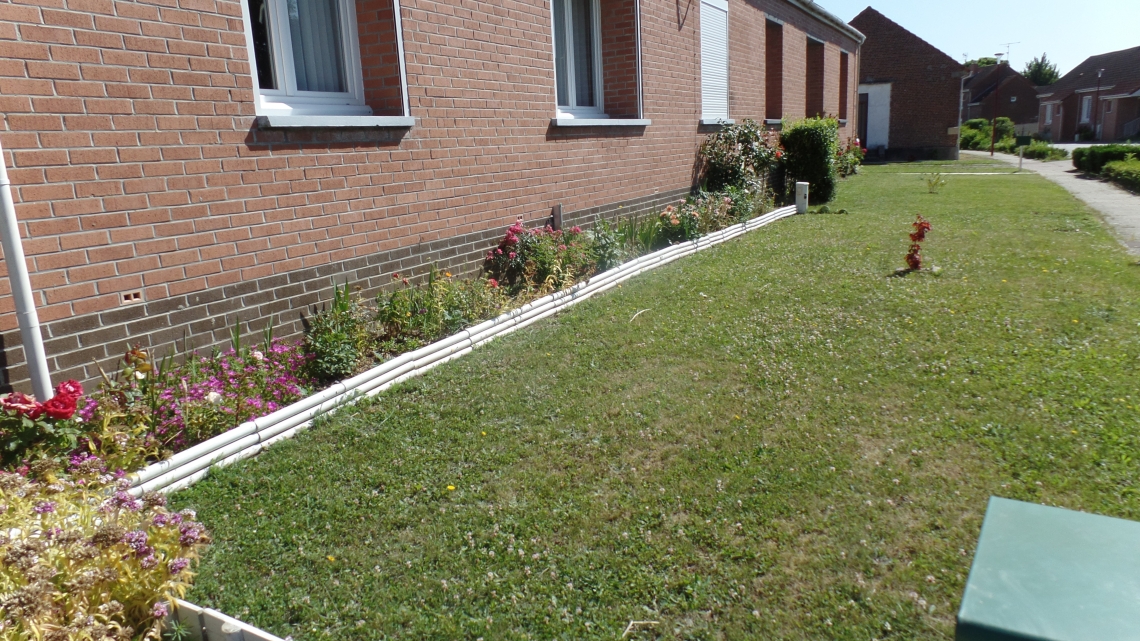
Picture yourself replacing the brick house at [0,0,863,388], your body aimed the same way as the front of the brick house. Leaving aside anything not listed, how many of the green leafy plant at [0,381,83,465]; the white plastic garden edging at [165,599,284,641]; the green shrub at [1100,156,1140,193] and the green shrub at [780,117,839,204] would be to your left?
2

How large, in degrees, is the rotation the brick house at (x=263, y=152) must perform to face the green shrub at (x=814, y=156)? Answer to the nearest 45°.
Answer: approximately 90° to its left

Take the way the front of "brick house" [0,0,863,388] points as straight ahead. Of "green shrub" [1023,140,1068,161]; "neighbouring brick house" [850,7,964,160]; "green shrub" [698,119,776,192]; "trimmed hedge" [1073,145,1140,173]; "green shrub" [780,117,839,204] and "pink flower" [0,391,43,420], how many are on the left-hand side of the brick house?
5

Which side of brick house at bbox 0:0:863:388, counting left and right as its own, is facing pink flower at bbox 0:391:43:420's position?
right

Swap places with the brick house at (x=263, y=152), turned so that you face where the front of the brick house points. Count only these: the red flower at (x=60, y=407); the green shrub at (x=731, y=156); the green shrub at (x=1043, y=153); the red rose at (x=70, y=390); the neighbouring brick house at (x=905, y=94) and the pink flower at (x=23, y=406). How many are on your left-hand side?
3

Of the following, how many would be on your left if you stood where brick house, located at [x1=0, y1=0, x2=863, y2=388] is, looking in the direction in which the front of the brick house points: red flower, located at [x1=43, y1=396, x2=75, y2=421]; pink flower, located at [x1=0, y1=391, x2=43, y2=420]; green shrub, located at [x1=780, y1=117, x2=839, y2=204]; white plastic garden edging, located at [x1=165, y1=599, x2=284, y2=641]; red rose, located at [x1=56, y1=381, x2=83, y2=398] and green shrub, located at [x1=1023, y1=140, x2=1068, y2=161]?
2

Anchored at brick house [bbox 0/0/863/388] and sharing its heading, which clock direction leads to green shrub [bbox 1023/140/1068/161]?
The green shrub is roughly at 9 o'clock from the brick house.

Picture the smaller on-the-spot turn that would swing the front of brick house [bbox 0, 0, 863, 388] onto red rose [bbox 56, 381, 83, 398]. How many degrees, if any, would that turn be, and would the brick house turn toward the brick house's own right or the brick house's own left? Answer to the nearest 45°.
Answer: approximately 45° to the brick house's own right

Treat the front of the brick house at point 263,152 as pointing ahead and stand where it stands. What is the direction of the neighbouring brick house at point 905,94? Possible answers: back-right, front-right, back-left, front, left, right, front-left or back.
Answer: left

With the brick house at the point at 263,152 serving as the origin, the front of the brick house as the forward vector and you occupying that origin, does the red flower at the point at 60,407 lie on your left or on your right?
on your right

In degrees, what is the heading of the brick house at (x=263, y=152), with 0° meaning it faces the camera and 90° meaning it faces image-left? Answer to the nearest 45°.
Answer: approximately 315°

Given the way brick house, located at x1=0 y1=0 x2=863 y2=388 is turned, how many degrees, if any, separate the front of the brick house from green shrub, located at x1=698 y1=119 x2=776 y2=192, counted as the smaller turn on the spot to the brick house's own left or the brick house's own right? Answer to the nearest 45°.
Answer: approximately 90° to the brick house's own left

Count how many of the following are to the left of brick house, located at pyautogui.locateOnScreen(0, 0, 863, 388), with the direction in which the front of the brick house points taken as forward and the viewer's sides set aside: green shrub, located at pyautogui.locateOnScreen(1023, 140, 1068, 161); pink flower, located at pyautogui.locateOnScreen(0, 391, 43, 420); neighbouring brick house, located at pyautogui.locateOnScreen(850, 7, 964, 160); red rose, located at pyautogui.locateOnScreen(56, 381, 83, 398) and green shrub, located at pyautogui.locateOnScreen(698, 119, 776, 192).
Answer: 3

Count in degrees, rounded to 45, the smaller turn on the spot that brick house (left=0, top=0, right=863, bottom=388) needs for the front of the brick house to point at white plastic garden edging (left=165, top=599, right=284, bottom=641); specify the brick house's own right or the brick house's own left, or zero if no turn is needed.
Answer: approximately 45° to the brick house's own right

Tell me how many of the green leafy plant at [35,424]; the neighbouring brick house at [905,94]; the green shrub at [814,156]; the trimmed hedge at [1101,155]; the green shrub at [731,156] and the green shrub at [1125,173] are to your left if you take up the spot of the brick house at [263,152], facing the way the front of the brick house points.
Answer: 5

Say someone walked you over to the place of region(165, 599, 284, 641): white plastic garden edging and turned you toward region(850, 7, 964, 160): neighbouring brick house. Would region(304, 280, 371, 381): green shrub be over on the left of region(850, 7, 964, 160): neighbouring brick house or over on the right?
left

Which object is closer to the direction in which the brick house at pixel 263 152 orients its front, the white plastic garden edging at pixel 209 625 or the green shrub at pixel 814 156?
the white plastic garden edging
